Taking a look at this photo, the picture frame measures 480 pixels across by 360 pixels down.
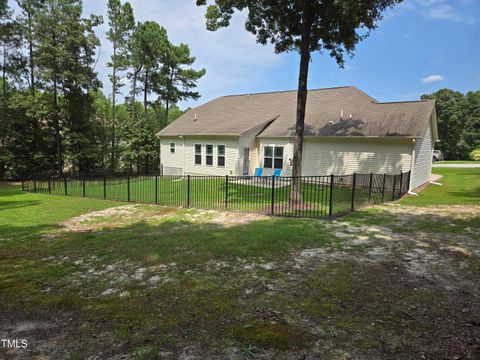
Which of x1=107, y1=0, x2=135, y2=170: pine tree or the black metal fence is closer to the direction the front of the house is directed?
the pine tree

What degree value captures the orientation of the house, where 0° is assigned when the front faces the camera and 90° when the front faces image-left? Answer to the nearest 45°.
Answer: approximately 180°

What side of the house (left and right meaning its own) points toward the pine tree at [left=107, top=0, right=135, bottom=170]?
left

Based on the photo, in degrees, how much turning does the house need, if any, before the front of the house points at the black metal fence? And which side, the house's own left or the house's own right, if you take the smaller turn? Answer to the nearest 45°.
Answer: approximately 180°
